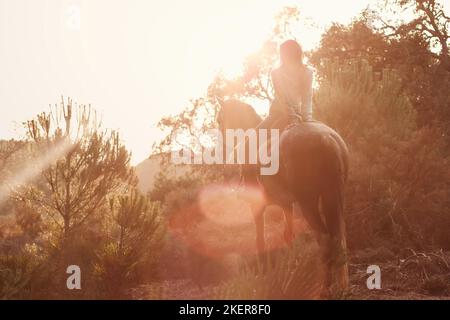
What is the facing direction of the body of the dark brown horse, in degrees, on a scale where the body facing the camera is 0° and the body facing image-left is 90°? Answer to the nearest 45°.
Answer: approximately 135°
